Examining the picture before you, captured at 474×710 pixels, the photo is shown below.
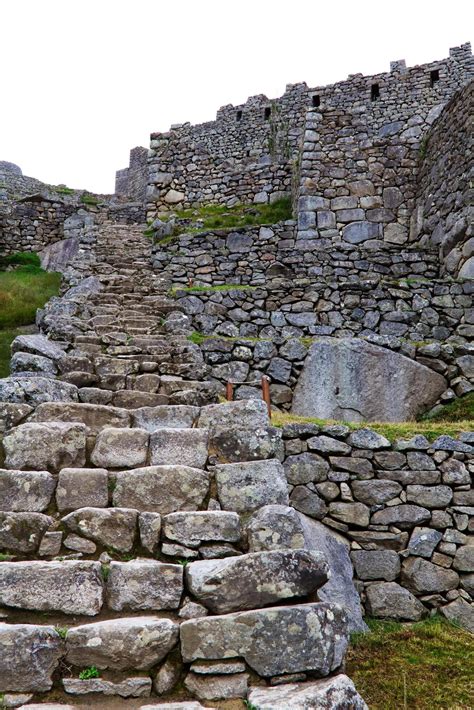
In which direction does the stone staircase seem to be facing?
toward the camera
